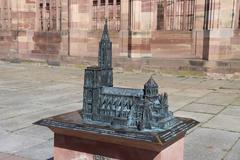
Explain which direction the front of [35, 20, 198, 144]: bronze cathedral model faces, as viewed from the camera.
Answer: facing away from the viewer and to the left of the viewer
